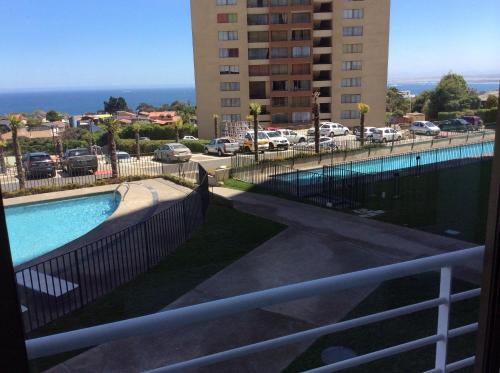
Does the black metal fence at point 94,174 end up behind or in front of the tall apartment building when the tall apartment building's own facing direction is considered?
in front

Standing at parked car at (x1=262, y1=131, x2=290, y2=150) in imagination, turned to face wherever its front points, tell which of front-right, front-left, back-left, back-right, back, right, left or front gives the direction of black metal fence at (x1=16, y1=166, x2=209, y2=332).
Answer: front-right

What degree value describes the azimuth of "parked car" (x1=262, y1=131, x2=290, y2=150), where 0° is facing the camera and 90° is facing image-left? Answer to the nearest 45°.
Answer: approximately 315°

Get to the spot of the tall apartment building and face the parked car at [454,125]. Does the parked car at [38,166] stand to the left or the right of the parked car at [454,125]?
right

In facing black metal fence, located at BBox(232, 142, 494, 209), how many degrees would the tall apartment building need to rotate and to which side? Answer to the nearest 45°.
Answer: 0° — it already faces it
